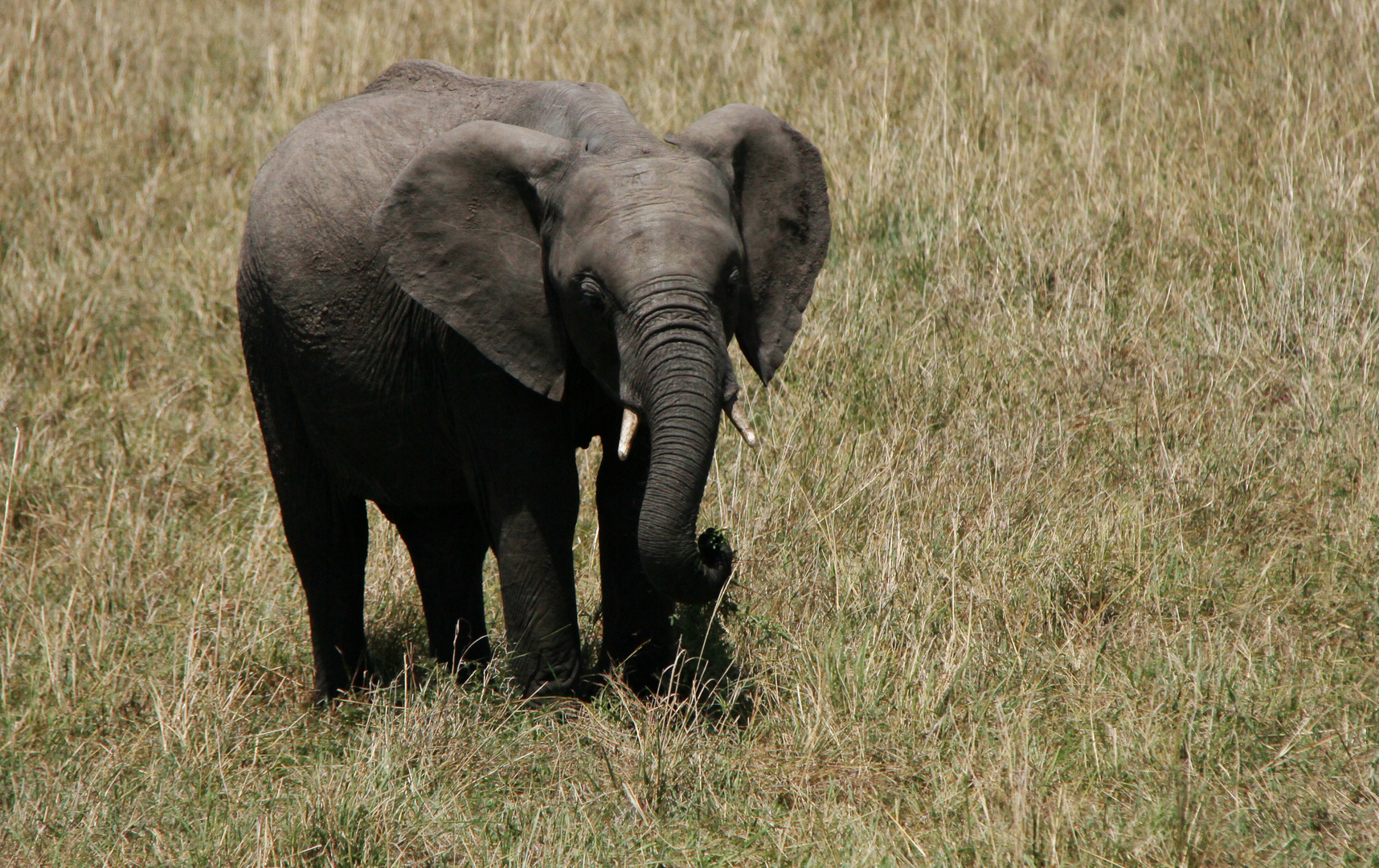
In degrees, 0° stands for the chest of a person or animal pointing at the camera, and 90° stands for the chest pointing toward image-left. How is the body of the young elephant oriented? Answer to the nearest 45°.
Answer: approximately 315°
